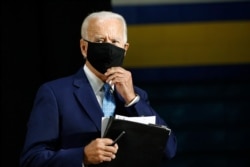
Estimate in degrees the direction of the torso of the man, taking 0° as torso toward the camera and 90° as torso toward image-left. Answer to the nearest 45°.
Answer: approximately 315°
